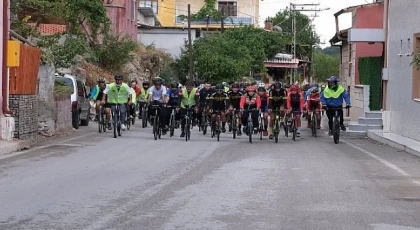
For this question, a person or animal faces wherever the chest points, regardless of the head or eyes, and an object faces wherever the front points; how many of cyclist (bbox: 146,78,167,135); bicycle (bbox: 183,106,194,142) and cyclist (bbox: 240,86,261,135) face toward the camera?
3

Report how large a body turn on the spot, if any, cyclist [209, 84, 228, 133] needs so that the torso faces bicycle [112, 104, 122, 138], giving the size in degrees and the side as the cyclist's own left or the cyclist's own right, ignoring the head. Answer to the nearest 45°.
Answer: approximately 90° to the cyclist's own right

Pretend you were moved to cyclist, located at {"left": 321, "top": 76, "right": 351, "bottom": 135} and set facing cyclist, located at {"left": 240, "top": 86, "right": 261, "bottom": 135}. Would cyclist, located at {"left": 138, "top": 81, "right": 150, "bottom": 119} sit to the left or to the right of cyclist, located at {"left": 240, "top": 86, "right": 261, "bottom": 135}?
right

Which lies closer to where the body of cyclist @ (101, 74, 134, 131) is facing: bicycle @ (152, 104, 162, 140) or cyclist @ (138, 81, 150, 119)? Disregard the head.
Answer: the bicycle

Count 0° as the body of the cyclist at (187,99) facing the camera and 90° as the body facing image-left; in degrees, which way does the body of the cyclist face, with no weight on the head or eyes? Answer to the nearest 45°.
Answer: approximately 0°

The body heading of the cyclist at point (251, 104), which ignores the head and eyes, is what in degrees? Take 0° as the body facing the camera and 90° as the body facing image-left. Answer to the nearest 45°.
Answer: approximately 0°

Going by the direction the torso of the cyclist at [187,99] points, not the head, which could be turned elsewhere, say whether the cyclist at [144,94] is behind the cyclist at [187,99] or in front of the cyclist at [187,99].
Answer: behind
